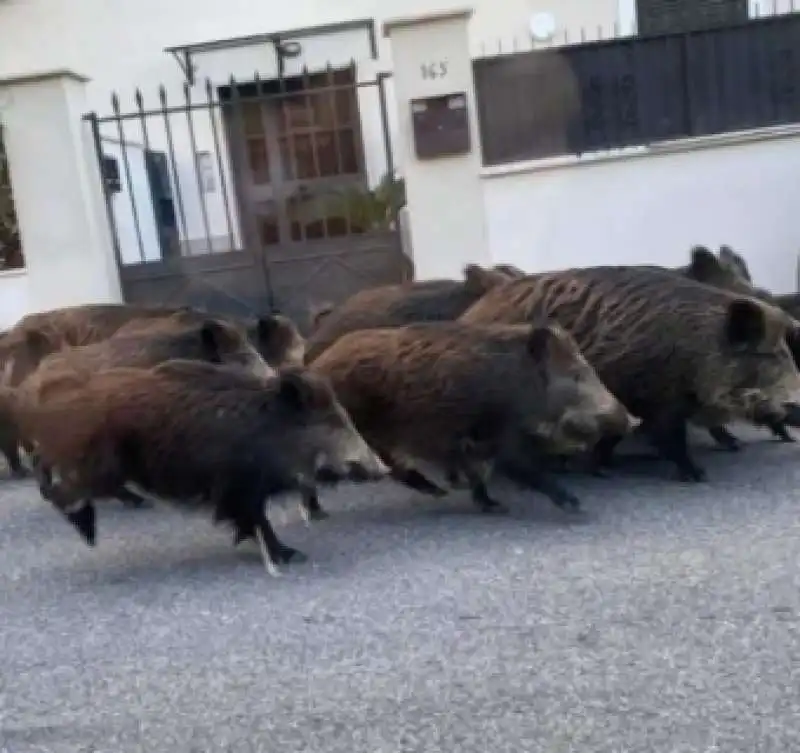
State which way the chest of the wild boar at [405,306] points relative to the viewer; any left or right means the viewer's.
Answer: facing to the right of the viewer

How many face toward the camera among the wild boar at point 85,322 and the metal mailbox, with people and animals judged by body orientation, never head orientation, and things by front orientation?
1

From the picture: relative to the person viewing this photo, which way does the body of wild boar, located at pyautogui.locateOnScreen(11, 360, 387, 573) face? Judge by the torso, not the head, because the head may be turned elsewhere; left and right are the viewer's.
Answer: facing to the right of the viewer

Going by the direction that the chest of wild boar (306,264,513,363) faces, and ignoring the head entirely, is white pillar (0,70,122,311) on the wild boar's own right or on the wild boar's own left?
on the wild boar's own left

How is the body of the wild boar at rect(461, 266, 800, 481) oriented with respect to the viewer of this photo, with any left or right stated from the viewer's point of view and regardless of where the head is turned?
facing to the right of the viewer

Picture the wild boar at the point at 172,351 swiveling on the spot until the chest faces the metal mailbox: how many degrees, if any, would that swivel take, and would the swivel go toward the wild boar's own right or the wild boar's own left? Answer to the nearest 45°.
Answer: approximately 45° to the wild boar's own left

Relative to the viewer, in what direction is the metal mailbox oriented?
toward the camera

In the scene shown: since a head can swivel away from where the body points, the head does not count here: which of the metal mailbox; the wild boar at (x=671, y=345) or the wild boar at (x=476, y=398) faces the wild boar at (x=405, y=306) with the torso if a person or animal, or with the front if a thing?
the metal mailbox

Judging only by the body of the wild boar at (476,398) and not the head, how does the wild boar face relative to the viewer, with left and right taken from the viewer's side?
facing to the right of the viewer

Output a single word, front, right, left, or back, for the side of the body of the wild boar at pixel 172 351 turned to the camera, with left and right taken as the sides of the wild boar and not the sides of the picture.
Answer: right

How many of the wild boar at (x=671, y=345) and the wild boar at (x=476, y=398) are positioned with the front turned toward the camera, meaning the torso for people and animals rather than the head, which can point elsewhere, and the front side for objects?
0

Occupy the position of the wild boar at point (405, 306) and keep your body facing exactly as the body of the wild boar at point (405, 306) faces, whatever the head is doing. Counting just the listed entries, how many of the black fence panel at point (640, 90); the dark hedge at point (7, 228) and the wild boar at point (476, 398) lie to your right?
1

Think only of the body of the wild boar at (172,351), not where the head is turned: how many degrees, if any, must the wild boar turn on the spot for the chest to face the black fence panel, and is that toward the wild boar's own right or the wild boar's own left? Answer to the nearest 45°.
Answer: approximately 45° to the wild boar's own left

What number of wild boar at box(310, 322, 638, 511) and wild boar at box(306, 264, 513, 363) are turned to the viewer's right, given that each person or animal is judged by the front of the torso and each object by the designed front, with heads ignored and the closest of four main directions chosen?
2

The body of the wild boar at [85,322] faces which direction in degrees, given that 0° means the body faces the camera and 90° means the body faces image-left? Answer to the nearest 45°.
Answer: approximately 270°
